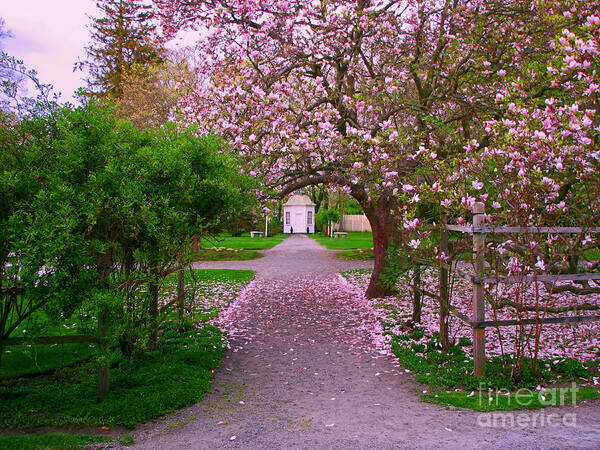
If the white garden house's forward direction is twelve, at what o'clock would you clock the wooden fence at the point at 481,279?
The wooden fence is roughly at 12 o'clock from the white garden house.

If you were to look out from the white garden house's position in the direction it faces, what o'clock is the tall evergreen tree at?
The tall evergreen tree is roughly at 1 o'clock from the white garden house.

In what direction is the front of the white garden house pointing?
toward the camera

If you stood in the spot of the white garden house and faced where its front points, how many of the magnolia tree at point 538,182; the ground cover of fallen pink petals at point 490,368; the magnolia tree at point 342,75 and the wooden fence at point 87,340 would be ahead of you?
4

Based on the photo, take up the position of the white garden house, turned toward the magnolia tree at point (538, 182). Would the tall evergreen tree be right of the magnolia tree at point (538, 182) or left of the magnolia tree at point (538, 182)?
right

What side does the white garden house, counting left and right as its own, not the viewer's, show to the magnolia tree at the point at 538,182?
front

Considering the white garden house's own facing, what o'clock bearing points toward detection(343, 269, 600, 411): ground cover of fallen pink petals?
The ground cover of fallen pink petals is roughly at 12 o'clock from the white garden house.

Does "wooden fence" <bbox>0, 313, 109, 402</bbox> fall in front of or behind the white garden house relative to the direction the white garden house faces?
in front

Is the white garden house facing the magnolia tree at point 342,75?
yes
